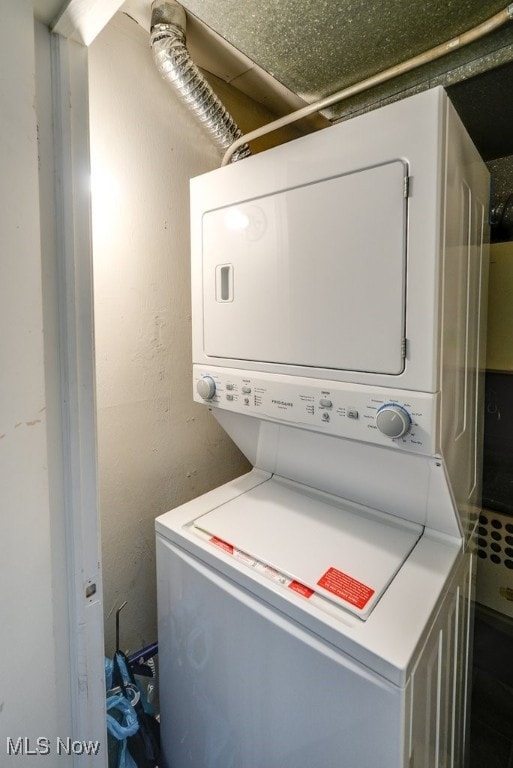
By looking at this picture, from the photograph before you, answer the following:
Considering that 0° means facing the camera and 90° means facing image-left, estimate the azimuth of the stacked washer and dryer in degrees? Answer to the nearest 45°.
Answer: approximately 45°

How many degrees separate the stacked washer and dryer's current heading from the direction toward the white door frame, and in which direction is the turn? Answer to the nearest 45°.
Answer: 0° — it already faces it
